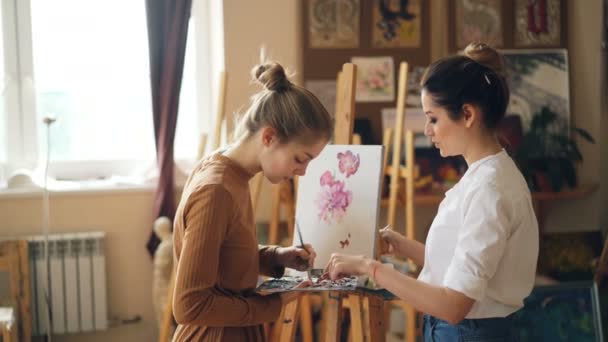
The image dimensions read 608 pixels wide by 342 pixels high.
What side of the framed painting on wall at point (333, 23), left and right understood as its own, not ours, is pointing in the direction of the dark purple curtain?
right

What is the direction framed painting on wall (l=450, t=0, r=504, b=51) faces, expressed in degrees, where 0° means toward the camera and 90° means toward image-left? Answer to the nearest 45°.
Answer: approximately 0°

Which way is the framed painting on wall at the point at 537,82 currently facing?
toward the camera

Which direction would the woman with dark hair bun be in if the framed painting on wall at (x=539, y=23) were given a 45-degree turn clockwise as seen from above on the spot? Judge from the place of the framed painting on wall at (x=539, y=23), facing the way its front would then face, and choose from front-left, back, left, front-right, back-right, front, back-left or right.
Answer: front-left

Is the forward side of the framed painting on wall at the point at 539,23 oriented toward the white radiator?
no

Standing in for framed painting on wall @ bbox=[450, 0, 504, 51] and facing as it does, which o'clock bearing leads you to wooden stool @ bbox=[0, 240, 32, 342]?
The wooden stool is roughly at 2 o'clock from the framed painting on wall.

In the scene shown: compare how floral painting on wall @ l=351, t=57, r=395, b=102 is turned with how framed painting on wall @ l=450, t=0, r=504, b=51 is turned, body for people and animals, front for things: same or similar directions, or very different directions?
same or similar directions

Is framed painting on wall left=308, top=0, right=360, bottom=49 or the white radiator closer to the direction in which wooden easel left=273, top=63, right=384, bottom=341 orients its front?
the white radiator

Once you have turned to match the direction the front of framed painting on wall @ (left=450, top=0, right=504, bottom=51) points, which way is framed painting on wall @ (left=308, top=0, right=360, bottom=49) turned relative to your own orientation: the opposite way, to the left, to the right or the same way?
the same way

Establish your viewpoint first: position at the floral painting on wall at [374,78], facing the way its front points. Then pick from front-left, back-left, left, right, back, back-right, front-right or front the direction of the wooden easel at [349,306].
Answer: front

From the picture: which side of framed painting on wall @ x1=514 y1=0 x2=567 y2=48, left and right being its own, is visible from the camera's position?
front

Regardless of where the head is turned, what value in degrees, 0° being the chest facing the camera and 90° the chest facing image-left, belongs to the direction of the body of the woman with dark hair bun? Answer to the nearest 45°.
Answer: approximately 90°

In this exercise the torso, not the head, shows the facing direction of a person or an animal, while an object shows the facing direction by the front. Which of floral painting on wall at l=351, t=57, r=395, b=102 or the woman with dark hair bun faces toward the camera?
the floral painting on wall

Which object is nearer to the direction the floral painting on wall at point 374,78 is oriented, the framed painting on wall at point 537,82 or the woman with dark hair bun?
the woman with dark hair bun

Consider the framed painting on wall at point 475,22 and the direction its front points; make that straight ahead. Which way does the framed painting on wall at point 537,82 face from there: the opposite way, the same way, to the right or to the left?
the same way

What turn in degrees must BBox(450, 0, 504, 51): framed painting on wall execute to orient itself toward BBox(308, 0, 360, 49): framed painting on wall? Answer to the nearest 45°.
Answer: approximately 45° to its right

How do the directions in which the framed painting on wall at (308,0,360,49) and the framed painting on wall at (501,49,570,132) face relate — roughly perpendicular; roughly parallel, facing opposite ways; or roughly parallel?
roughly parallel

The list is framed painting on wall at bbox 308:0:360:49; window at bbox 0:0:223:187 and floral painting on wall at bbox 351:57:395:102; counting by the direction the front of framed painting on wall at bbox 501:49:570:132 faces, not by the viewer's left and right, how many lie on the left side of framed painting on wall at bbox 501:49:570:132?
0

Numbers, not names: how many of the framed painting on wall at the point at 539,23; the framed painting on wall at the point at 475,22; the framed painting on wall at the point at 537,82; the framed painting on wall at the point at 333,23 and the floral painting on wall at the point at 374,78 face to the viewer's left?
0

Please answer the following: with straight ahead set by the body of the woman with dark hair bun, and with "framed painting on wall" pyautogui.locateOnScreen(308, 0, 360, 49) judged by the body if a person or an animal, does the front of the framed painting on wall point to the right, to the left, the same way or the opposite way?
to the left

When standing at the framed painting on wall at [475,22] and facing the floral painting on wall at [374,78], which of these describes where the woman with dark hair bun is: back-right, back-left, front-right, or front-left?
front-left

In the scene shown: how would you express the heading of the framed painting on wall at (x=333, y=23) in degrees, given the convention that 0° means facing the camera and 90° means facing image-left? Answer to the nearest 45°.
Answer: approximately 0°
